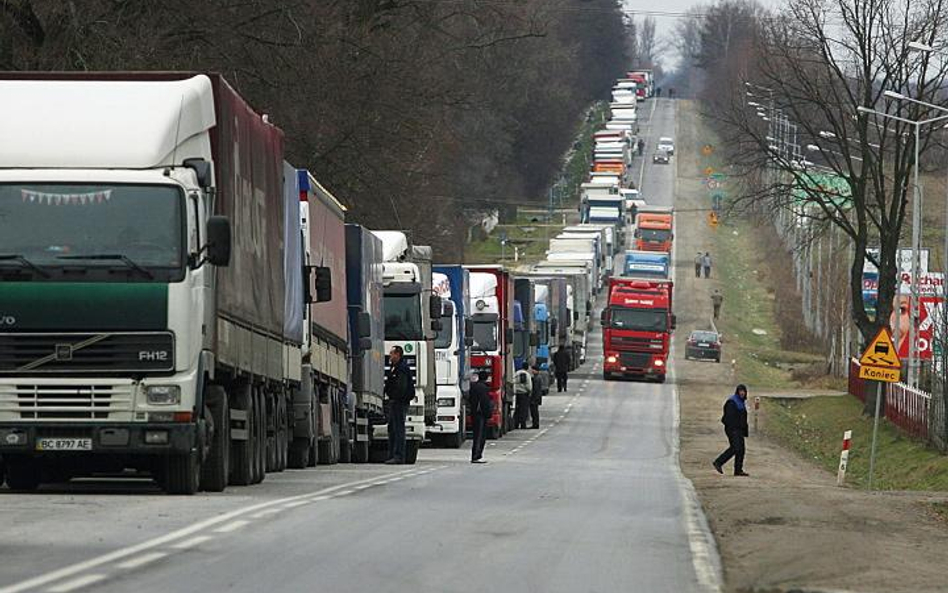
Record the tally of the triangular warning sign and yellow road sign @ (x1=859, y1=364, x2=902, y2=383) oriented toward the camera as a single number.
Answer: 2

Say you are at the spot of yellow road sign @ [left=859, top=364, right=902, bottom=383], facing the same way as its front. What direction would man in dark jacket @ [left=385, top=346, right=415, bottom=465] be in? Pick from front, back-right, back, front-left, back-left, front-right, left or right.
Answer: front-right

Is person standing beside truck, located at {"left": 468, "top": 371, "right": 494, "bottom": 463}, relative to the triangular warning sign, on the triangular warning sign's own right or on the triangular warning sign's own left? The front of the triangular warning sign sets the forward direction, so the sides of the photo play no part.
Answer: on the triangular warning sign's own right

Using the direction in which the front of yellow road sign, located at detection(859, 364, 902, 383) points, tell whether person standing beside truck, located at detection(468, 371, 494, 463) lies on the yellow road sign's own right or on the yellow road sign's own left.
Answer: on the yellow road sign's own right

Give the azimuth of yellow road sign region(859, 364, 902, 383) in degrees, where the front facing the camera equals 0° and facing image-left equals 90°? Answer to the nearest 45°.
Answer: approximately 0°

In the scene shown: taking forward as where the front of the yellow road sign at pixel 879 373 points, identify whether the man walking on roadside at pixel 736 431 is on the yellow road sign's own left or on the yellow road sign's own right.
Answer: on the yellow road sign's own right

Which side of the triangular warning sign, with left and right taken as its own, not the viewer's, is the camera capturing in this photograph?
front

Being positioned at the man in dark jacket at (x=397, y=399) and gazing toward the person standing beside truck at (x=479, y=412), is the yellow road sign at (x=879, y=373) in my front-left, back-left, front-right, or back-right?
front-right

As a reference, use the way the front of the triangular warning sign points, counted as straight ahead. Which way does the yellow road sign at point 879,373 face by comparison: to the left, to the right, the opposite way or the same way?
the same way
